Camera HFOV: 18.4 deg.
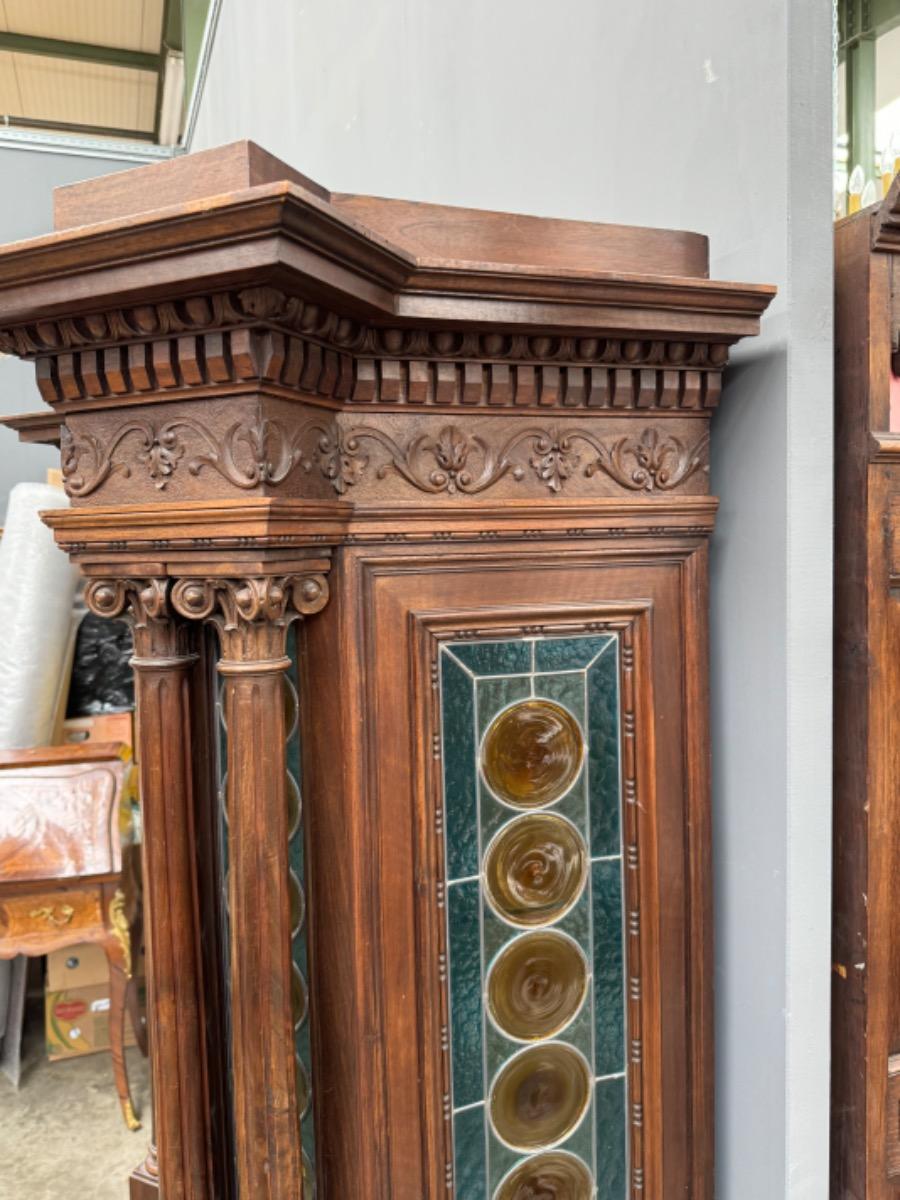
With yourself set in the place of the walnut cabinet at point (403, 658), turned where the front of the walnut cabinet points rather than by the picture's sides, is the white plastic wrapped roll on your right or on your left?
on your right

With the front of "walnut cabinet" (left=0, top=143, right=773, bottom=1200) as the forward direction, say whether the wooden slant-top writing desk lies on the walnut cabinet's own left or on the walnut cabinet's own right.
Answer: on the walnut cabinet's own right

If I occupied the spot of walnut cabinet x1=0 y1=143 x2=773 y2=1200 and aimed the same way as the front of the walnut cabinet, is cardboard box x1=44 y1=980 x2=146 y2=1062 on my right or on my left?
on my right

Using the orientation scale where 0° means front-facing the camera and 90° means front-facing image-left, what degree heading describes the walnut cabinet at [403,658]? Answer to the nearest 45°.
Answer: approximately 45°
